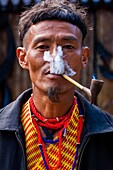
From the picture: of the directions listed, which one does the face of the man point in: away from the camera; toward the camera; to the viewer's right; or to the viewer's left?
toward the camera
